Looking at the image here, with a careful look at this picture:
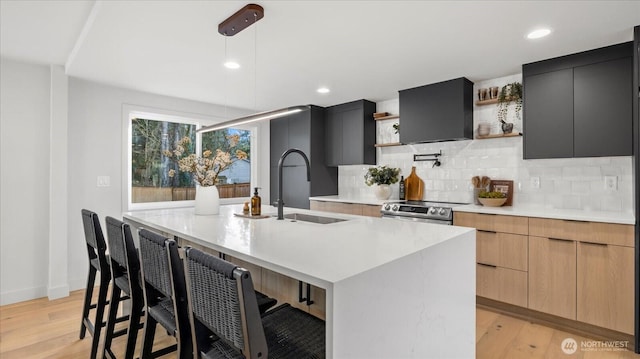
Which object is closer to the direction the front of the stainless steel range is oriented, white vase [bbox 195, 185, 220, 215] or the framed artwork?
the white vase

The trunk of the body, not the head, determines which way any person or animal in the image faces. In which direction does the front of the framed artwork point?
toward the camera

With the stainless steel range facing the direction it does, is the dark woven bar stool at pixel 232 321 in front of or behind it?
in front

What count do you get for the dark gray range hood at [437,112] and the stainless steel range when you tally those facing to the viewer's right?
0

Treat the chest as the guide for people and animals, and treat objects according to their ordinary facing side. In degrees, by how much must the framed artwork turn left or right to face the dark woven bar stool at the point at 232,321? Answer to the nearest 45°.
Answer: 0° — it already faces it

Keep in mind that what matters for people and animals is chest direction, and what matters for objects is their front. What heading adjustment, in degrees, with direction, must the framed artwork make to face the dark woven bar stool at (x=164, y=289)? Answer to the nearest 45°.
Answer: approximately 45° to its right

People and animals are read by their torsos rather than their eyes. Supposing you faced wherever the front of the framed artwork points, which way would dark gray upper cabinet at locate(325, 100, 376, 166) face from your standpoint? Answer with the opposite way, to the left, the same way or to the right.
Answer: the same way

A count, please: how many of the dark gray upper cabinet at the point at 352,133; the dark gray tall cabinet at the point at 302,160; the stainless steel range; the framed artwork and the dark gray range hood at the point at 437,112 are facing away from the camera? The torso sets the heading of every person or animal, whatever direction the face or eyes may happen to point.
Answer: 0

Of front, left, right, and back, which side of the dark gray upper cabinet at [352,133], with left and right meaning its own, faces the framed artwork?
left

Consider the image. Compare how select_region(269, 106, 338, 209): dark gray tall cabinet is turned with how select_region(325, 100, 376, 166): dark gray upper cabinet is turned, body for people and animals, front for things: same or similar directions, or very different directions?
same or similar directions

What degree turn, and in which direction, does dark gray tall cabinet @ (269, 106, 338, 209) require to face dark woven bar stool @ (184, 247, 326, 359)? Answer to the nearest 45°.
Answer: approximately 45° to its left

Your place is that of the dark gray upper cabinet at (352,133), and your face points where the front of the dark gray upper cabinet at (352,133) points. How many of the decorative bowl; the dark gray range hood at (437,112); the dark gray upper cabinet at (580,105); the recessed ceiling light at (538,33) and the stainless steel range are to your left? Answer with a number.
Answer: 5

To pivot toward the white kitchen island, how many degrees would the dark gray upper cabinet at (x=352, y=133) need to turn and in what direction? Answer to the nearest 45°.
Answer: approximately 45° to its left

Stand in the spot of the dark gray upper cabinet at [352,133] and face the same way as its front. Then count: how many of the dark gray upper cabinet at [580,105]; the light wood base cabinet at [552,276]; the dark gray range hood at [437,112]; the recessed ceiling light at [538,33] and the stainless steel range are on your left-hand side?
5

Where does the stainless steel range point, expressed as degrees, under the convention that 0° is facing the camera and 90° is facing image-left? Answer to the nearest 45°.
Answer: approximately 45°

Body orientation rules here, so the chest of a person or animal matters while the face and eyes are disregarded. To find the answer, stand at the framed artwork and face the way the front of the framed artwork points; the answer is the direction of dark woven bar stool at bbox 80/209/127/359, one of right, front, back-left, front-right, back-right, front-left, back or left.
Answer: front-right

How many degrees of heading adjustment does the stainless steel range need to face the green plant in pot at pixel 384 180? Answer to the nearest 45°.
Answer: approximately 90° to its right

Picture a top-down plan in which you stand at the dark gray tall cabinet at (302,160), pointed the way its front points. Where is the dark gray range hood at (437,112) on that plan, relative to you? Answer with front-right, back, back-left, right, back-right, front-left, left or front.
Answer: left

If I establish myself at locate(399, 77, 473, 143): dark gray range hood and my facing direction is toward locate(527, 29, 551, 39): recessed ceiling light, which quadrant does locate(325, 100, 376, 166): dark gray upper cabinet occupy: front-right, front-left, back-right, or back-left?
back-right
